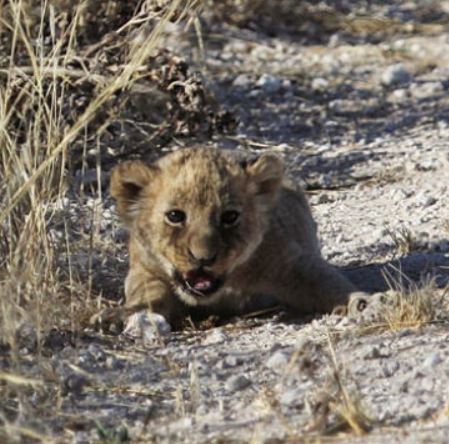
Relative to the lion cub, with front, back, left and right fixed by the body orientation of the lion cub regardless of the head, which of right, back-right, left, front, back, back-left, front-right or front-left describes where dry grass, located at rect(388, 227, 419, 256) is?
back

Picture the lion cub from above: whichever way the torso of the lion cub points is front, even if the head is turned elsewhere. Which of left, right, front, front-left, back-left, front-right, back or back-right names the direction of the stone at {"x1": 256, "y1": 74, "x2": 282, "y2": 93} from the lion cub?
back-right

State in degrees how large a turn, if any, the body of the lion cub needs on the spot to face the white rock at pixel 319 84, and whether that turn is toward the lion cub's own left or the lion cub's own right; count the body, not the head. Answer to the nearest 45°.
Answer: approximately 135° to the lion cub's own right

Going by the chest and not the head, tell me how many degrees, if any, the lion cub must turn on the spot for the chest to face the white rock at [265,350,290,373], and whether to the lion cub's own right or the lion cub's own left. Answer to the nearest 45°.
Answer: approximately 45° to the lion cub's own left

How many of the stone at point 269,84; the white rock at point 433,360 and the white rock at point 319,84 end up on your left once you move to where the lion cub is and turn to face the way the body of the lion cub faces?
1

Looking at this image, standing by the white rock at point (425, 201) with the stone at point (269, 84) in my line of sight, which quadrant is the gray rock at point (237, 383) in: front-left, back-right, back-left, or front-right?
back-left

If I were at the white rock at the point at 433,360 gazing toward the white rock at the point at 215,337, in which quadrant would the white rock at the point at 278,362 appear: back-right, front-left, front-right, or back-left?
front-left

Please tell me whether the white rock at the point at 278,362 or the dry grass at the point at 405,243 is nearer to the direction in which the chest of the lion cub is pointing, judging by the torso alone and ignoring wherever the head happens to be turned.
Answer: the white rock

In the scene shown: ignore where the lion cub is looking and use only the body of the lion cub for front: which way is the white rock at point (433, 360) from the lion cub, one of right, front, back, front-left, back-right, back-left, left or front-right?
left

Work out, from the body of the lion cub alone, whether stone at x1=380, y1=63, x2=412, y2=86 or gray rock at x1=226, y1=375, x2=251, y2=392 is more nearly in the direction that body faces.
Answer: the gray rock

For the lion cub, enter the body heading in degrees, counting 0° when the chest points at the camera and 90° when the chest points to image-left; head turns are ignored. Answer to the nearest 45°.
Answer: approximately 45°

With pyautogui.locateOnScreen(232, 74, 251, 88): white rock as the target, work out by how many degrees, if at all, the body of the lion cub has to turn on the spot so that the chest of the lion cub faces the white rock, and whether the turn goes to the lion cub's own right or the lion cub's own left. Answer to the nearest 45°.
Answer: approximately 135° to the lion cub's own right

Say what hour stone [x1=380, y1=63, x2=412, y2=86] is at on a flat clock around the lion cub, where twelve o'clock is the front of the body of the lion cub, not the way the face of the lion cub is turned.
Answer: The stone is roughly at 5 o'clock from the lion cub.
